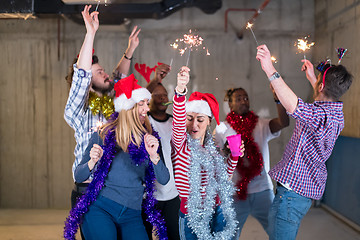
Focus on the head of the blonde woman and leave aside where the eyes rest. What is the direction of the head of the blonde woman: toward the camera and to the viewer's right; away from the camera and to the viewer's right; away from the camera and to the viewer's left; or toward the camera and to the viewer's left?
toward the camera and to the viewer's right

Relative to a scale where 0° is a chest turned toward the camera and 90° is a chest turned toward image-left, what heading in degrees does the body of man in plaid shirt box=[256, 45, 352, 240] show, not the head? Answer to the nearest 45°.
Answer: approximately 135°

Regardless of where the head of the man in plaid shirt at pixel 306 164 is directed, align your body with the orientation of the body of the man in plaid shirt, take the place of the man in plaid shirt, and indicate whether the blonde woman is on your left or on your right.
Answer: on your left

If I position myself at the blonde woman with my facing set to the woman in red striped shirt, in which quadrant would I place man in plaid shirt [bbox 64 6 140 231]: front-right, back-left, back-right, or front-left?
back-left
